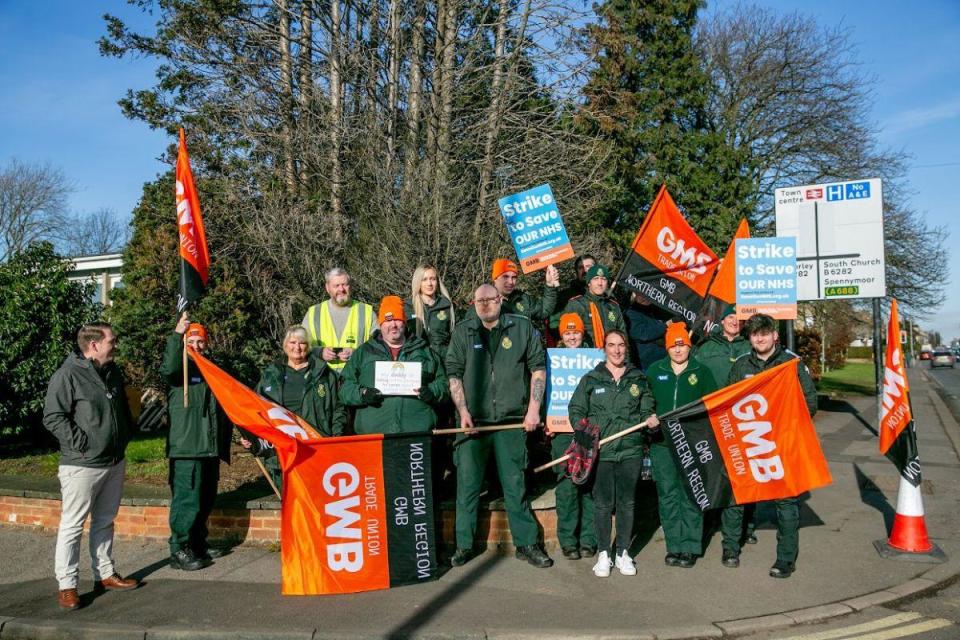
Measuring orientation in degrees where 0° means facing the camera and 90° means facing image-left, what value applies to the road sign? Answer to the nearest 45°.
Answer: approximately 0°

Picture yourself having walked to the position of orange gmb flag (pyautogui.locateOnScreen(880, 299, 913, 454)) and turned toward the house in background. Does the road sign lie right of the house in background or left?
right

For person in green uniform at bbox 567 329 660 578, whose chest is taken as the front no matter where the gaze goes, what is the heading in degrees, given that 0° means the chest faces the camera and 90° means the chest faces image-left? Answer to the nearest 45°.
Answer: approximately 0°

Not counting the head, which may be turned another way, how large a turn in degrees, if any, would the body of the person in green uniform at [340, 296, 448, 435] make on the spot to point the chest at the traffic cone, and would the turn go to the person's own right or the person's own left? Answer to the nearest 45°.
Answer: approximately 90° to the person's own left
